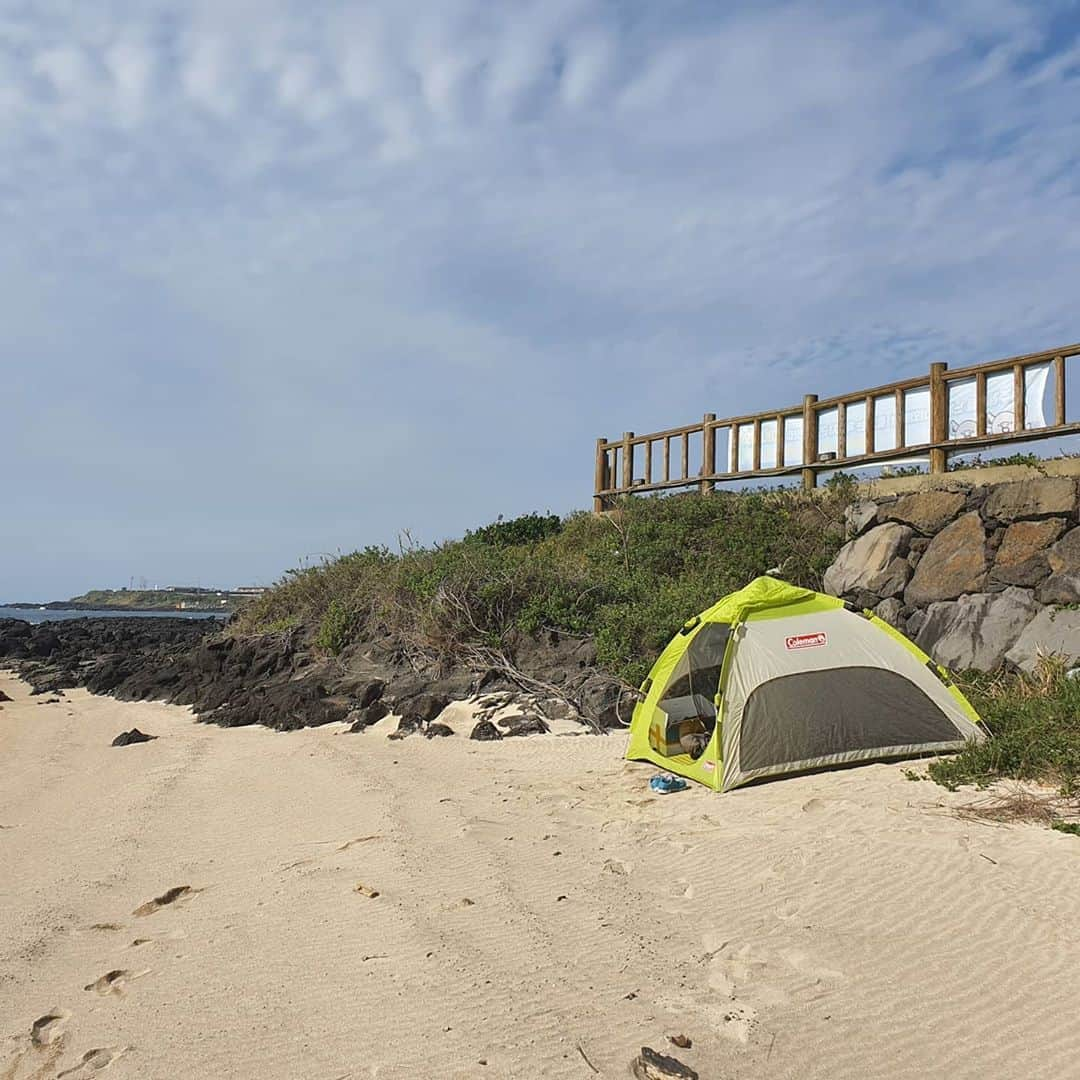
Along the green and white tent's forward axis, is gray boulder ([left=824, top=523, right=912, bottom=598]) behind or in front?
behind

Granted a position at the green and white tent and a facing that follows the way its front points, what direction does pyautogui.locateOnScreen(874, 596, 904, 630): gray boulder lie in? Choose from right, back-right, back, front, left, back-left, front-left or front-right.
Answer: back-right

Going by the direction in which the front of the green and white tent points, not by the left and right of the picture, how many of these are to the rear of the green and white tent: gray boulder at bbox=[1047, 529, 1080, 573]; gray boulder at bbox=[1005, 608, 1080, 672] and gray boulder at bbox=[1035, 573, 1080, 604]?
3

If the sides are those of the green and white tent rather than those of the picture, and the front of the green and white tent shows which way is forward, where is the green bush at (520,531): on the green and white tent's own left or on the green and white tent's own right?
on the green and white tent's own right

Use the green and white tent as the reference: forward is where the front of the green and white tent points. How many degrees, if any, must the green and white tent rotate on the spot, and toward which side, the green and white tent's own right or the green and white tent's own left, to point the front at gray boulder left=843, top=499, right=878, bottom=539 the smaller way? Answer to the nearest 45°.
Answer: approximately 135° to the green and white tent's own right

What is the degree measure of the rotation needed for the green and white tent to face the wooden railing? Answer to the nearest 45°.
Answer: approximately 135° to its right

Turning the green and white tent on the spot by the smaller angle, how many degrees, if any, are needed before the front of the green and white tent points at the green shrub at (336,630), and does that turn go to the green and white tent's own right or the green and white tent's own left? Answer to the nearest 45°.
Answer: approximately 90° to the green and white tent's own right

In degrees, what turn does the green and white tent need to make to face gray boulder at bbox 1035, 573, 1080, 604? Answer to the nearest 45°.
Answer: approximately 180°

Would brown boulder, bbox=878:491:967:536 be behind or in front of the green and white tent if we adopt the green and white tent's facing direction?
behind

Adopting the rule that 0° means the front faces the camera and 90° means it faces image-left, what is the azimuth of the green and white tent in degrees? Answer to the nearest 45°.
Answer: approximately 45°
